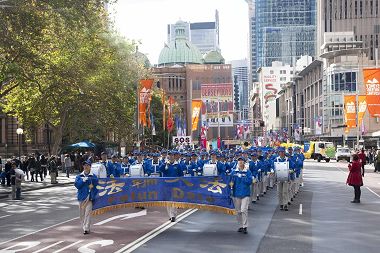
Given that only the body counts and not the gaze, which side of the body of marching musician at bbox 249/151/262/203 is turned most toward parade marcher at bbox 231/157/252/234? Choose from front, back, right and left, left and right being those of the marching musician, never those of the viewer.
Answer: front

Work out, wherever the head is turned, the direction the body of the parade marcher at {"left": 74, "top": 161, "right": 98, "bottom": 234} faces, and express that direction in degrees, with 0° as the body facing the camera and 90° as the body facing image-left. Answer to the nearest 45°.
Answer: approximately 0°

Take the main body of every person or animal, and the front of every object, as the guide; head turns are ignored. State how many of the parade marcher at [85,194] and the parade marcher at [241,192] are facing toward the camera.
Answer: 2

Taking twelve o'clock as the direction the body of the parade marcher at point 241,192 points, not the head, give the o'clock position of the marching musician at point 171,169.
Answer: The marching musician is roughly at 5 o'clock from the parade marcher.

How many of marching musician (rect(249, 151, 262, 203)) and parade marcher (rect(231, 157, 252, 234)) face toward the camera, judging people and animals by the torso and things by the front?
2

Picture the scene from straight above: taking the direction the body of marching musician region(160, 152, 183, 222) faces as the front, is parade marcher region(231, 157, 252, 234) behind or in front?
in front

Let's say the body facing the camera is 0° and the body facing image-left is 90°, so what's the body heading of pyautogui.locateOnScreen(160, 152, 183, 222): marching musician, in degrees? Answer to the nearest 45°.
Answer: approximately 0°

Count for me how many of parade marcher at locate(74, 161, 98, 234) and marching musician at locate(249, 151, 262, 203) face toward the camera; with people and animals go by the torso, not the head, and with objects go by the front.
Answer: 2

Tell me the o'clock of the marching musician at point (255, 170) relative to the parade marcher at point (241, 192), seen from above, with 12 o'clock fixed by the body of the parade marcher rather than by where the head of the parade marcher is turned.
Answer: The marching musician is roughly at 6 o'clock from the parade marcher.
